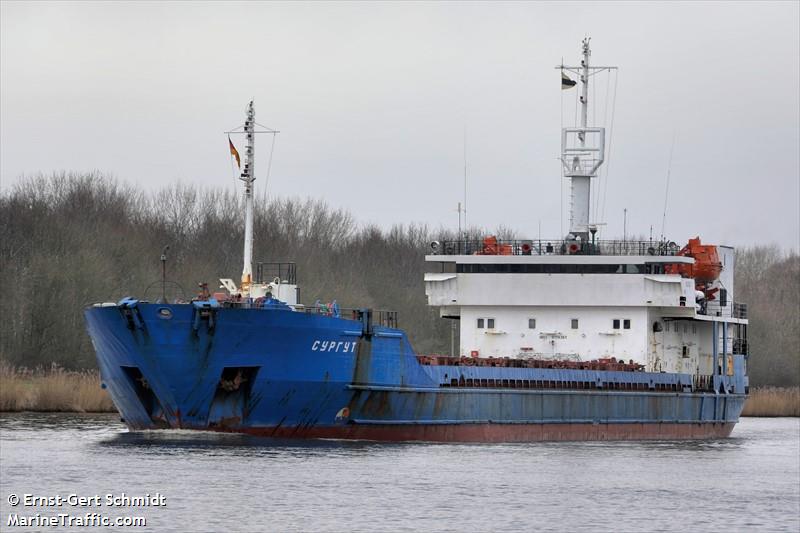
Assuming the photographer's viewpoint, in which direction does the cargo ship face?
facing the viewer and to the left of the viewer
